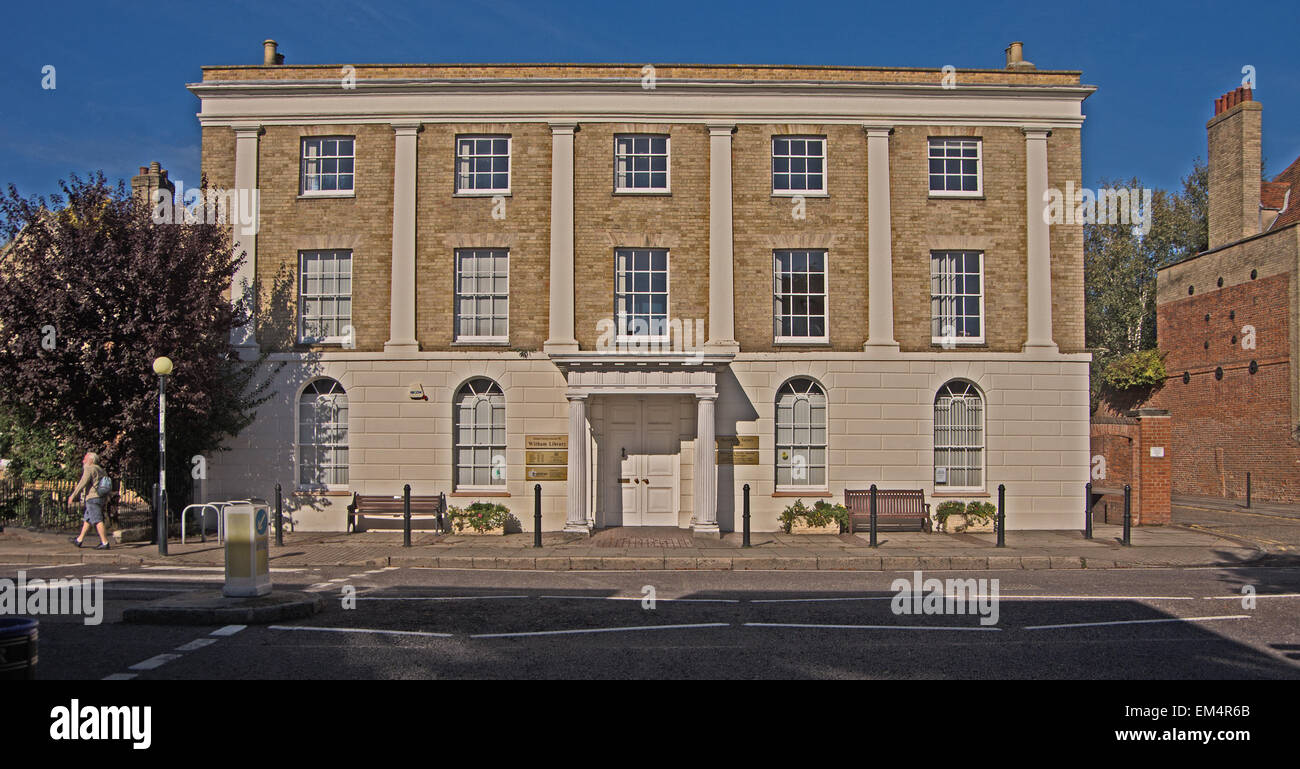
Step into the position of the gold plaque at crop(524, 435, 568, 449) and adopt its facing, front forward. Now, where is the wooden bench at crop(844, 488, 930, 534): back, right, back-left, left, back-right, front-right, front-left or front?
left

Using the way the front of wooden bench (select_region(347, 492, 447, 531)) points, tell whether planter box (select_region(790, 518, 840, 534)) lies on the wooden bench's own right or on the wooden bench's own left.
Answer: on the wooden bench's own left

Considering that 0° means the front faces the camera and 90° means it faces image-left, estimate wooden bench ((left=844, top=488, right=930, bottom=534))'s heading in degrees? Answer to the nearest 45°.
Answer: approximately 0°

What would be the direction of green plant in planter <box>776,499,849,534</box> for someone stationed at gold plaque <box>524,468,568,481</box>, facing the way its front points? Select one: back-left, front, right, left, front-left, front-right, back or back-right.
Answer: left

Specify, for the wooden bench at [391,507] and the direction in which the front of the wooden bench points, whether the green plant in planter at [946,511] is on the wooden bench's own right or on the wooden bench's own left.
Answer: on the wooden bench's own left

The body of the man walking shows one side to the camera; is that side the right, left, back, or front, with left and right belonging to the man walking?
left

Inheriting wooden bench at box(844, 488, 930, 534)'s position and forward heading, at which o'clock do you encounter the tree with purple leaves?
The tree with purple leaves is roughly at 2 o'clock from the wooden bench.

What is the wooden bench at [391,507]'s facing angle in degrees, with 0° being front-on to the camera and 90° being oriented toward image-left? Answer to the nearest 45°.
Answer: approximately 0°

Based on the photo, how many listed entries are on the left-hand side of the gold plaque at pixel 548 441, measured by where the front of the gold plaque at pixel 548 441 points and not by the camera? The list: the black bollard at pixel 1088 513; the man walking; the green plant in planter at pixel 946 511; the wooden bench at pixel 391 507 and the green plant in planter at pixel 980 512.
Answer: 3

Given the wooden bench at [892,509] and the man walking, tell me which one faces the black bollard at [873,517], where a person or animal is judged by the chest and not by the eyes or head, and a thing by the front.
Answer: the wooden bench
